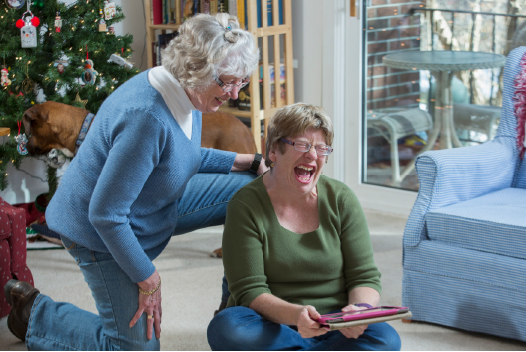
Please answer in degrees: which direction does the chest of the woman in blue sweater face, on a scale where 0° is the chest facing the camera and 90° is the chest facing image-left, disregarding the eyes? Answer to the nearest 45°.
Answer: approximately 270°

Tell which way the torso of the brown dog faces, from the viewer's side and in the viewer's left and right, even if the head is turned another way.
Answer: facing to the left of the viewer

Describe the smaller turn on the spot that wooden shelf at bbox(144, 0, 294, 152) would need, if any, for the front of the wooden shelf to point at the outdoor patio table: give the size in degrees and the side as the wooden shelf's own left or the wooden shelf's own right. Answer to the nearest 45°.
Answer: approximately 135° to the wooden shelf's own left

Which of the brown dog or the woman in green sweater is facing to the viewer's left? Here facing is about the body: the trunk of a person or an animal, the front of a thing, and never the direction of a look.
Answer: the brown dog

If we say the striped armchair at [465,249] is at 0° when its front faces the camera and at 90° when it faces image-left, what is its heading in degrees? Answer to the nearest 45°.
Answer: approximately 45°

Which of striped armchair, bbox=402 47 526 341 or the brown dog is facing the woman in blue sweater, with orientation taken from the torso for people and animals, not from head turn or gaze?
the striped armchair

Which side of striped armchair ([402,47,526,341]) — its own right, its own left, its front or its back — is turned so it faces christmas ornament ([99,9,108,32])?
right

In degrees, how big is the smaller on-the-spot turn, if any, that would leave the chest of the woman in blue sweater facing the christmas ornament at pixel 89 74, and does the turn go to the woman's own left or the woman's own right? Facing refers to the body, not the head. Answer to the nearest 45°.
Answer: approximately 90° to the woman's own left

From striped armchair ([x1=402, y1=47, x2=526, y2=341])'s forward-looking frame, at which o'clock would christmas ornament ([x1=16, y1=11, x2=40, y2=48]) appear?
The christmas ornament is roughly at 2 o'clock from the striped armchair.

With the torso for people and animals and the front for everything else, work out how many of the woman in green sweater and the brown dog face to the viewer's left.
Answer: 1

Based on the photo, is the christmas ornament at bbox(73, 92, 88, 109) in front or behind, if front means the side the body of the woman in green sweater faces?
behind
